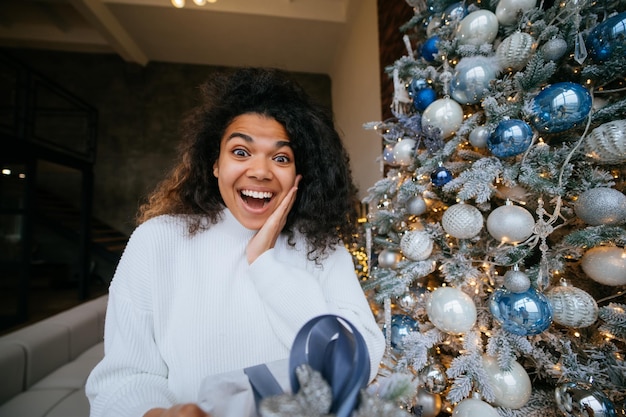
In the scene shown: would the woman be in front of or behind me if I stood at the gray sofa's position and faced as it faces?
in front

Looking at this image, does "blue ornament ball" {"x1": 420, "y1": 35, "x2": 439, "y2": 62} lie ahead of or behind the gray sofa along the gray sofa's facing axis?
ahead

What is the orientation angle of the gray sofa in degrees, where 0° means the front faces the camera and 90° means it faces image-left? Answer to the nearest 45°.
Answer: approximately 315°

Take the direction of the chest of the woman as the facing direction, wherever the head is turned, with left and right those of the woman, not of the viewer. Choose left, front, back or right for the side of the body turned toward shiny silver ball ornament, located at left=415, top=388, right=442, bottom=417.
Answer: left

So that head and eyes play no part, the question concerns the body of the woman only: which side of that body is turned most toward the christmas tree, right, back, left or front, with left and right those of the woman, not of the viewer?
left

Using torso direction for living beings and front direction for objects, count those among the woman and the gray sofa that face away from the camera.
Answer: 0

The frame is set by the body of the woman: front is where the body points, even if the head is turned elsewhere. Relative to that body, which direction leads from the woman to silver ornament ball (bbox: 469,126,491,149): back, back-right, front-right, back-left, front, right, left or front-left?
left

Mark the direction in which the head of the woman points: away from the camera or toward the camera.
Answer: toward the camera

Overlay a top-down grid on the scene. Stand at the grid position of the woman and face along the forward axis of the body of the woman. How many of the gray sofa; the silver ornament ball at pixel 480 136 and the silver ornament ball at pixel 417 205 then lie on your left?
2

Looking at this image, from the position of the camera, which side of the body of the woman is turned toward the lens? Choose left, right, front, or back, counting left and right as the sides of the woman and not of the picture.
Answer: front

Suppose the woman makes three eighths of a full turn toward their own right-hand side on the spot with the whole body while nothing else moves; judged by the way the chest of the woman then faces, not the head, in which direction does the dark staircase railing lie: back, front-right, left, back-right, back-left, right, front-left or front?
front

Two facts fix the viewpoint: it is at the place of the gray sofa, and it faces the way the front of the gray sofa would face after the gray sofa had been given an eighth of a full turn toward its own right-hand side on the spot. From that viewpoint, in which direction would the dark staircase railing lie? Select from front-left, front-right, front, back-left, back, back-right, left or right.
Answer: back
